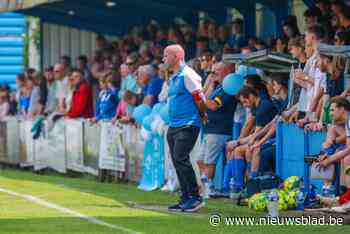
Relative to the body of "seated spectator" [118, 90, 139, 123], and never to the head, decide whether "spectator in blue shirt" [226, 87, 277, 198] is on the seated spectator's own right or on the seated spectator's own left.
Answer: on the seated spectator's own left

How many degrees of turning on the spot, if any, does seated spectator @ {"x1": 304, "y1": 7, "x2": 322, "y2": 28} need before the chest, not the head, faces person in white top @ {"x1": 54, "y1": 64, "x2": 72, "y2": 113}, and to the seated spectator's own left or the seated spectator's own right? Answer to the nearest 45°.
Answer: approximately 90° to the seated spectator's own right

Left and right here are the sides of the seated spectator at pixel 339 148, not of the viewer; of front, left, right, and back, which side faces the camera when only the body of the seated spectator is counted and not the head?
left

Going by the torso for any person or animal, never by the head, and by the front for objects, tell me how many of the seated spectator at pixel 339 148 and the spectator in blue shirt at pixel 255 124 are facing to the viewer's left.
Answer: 2

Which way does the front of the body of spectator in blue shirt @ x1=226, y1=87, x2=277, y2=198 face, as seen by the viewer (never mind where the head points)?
to the viewer's left

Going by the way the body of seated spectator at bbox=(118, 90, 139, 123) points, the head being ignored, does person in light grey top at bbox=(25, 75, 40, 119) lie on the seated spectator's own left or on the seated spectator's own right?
on the seated spectator's own right
